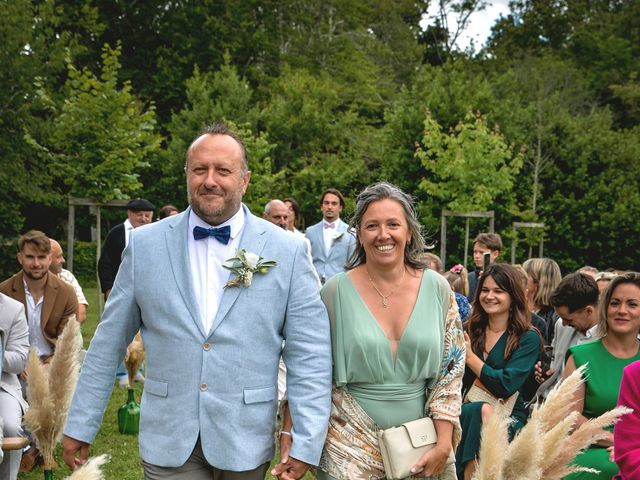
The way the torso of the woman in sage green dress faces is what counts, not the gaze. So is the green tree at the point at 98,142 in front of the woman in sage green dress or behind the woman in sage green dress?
behind

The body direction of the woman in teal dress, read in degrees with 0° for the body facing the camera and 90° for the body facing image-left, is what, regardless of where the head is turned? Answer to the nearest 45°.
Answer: approximately 45°

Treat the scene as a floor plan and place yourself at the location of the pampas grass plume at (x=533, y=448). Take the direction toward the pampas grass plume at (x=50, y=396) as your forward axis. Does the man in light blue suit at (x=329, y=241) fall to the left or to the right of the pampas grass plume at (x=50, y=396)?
right

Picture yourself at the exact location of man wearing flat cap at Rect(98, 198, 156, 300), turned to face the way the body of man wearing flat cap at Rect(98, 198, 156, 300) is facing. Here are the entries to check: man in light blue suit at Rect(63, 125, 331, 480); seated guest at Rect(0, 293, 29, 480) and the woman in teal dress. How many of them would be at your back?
0

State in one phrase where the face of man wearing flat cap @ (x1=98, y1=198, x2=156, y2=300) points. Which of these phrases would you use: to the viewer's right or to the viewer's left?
to the viewer's right

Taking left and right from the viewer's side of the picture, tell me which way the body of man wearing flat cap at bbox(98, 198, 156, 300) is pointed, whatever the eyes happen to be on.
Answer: facing the viewer and to the right of the viewer

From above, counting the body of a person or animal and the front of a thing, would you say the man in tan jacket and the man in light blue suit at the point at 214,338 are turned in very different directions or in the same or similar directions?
same or similar directions

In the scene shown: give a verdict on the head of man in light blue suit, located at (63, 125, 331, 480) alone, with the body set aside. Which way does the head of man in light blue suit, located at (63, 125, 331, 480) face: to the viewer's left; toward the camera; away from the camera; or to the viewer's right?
toward the camera

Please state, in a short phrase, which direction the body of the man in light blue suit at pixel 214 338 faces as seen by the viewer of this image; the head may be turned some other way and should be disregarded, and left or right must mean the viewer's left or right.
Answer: facing the viewer

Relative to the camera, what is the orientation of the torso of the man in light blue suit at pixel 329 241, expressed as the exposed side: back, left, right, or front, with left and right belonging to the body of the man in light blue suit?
front

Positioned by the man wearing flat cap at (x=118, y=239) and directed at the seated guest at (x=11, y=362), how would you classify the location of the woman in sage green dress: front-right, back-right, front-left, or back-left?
front-left

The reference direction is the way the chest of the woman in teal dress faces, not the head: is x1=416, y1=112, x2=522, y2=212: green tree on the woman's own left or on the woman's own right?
on the woman's own right

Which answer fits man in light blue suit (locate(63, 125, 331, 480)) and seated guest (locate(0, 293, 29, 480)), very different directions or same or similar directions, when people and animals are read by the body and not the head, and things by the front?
same or similar directions

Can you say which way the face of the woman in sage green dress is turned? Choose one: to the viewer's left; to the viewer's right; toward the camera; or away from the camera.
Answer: toward the camera
